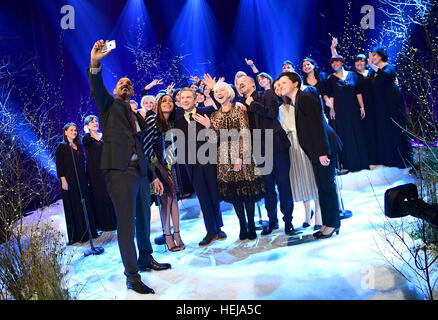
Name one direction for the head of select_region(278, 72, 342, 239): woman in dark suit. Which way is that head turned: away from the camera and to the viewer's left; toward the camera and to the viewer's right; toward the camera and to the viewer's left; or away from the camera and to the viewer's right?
toward the camera and to the viewer's left

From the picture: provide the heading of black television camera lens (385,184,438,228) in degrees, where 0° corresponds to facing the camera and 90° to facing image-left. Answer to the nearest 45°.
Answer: approximately 90°

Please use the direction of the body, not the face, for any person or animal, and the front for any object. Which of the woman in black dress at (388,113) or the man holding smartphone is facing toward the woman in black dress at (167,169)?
the woman in black dress at (388,113)

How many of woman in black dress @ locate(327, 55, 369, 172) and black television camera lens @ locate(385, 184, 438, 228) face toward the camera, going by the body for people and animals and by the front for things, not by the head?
1

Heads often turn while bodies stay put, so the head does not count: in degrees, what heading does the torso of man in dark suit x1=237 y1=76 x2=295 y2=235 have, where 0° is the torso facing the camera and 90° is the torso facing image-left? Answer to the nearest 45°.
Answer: approximately 45°

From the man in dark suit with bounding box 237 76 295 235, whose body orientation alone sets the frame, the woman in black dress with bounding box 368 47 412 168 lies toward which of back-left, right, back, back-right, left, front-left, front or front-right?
back

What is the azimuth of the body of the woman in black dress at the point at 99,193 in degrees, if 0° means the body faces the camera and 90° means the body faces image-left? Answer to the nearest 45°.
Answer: approximately 315°

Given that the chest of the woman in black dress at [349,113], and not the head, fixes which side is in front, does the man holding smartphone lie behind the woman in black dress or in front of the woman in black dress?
in front

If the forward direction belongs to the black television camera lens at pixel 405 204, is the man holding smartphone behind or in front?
in front
